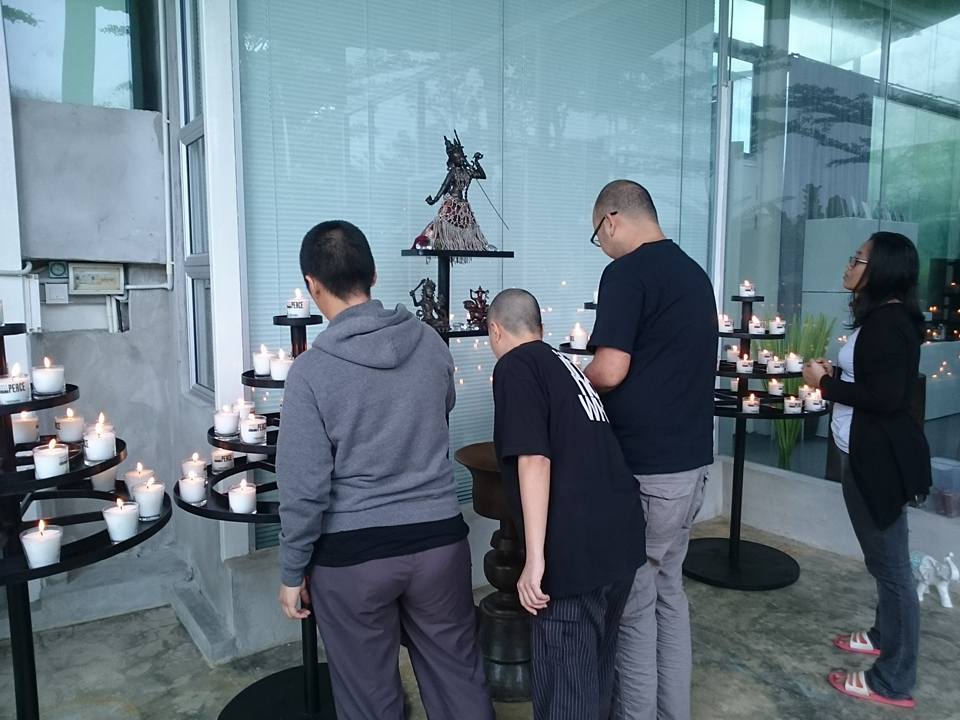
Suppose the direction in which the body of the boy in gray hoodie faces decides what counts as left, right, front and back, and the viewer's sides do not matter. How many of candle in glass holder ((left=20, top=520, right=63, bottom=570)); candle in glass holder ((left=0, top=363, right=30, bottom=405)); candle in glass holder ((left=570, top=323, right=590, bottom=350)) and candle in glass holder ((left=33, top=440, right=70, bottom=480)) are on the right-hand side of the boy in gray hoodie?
1

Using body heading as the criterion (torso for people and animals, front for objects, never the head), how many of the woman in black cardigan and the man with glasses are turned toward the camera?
0

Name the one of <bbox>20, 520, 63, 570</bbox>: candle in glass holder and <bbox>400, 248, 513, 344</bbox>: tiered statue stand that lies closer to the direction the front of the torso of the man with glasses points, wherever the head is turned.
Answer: the tiered statue stand

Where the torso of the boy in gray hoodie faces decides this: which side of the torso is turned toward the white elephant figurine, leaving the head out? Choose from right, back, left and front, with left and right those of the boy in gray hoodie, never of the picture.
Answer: right

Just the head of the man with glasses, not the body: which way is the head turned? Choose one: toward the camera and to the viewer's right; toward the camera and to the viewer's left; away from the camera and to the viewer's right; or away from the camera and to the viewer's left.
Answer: away from the camera and to the viewer's left

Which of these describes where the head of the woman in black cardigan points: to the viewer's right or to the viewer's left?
to the viewer's left

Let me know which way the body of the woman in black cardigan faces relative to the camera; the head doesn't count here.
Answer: to the viewer's left

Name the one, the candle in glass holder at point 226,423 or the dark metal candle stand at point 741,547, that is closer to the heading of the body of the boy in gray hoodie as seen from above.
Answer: the candle in glass holder

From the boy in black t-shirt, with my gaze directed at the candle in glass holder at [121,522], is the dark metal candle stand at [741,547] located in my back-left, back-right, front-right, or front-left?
back-right

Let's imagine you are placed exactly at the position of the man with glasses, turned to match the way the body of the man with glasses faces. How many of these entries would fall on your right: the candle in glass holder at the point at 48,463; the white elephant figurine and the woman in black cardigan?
2

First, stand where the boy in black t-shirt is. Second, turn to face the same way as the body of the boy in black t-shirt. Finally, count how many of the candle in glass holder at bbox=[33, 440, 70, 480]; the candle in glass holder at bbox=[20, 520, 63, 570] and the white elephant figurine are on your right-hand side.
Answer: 1

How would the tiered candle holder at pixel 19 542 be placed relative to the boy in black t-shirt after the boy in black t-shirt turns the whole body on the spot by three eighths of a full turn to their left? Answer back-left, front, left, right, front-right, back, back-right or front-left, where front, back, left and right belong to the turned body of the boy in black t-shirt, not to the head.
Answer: right

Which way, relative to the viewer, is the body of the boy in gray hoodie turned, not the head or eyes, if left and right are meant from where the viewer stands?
facing away from the viewer and to the left of the viewer

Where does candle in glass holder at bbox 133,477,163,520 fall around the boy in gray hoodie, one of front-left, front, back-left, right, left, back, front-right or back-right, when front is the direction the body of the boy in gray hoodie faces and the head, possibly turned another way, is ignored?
left

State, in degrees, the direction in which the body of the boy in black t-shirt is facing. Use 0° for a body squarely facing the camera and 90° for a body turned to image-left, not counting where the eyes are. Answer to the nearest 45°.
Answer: approximately 135°
